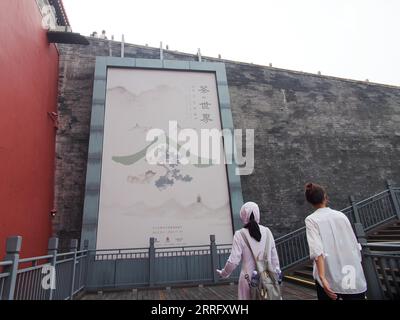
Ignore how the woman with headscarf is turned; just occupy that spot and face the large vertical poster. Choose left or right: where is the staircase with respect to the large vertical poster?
right

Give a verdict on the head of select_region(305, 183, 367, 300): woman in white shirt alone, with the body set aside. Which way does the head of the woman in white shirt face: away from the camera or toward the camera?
away from the camera

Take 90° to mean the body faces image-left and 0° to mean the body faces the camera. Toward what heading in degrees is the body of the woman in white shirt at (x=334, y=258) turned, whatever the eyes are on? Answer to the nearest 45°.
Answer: approximately 180°

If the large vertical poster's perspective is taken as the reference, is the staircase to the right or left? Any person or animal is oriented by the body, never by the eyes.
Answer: on its left

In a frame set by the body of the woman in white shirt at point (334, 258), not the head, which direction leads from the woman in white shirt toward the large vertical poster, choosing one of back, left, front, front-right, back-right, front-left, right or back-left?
front-left

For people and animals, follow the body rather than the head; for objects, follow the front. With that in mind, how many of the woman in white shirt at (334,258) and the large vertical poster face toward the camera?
1

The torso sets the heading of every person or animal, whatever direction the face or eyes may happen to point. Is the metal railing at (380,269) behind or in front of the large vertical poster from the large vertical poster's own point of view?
in front

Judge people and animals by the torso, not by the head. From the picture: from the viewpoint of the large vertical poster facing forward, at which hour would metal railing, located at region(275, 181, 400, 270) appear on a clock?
The metal railing is roughly at 9 o'clock from the large vertical poster.

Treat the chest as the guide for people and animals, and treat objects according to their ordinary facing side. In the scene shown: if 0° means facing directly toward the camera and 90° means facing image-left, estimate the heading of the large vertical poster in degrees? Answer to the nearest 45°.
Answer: approximately 0°

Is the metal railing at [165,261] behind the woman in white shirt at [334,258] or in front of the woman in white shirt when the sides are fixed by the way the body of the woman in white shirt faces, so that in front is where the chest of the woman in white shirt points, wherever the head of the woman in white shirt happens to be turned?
in front
